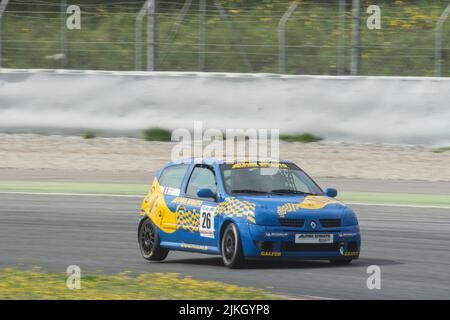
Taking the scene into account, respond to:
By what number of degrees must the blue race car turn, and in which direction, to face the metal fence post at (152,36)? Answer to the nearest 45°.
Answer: approximately 135° to its left

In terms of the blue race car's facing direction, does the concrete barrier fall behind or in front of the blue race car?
behind

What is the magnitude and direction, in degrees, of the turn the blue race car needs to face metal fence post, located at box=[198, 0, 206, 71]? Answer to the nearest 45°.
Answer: approximately 135° to its left

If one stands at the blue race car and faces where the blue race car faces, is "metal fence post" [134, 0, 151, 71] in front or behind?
behind

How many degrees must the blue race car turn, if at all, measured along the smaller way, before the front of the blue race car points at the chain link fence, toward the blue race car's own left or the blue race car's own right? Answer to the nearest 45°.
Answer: approximately 135° to the blue race car's own left

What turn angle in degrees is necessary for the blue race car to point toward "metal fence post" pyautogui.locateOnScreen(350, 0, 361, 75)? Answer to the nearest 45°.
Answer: approximately 135° to its left

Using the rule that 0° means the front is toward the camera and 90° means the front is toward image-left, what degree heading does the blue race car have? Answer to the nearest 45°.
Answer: approximately 315°
